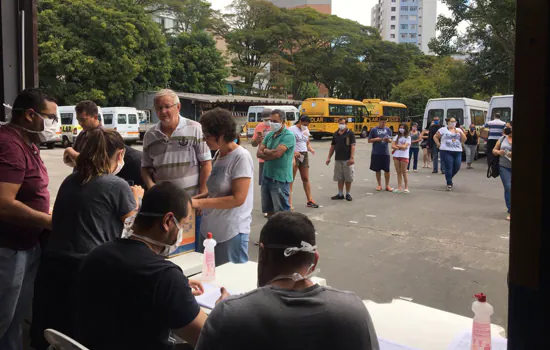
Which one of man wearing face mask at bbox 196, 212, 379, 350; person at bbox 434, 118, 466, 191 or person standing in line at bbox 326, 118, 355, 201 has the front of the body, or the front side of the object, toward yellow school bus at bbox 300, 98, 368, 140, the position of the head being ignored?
the man wearing face mask

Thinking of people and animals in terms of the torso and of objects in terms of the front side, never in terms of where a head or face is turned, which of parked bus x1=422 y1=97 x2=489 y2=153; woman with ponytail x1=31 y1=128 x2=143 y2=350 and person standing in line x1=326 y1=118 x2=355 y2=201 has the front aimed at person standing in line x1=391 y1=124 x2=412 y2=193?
the woman with ponytail

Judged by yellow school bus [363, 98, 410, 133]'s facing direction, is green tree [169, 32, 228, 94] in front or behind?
in front

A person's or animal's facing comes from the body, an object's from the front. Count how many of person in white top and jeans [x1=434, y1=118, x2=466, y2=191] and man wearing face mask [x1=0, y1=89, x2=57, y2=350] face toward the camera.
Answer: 1

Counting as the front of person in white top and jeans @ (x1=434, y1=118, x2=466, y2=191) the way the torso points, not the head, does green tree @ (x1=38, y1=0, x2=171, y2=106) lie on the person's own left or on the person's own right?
on the person's own right

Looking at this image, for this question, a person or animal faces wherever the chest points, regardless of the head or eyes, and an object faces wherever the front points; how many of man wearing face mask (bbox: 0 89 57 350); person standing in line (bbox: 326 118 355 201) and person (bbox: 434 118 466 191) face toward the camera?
2

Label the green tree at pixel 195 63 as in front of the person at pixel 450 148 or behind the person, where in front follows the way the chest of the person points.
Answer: behind

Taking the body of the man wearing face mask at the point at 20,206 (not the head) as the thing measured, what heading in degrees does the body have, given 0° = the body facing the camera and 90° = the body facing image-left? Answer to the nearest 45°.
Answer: approximately 270°

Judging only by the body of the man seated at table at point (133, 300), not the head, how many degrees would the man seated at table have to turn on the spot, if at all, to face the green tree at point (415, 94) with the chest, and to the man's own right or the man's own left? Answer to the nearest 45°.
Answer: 0° — they already face it

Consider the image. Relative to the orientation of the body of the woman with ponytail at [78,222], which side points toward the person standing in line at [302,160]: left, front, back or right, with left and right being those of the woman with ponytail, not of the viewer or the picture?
front

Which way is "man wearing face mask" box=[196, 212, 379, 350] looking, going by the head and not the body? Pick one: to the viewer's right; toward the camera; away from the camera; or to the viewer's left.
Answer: away from the camera

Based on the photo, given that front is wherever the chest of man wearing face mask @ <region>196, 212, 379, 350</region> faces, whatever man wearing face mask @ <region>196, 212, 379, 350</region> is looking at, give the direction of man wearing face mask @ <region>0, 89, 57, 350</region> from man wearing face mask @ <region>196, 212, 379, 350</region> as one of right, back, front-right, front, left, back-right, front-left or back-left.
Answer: front-left

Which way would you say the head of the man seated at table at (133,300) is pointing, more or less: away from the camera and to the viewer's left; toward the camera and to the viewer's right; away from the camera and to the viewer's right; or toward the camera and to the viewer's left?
away from the camera and to the viewer's right
